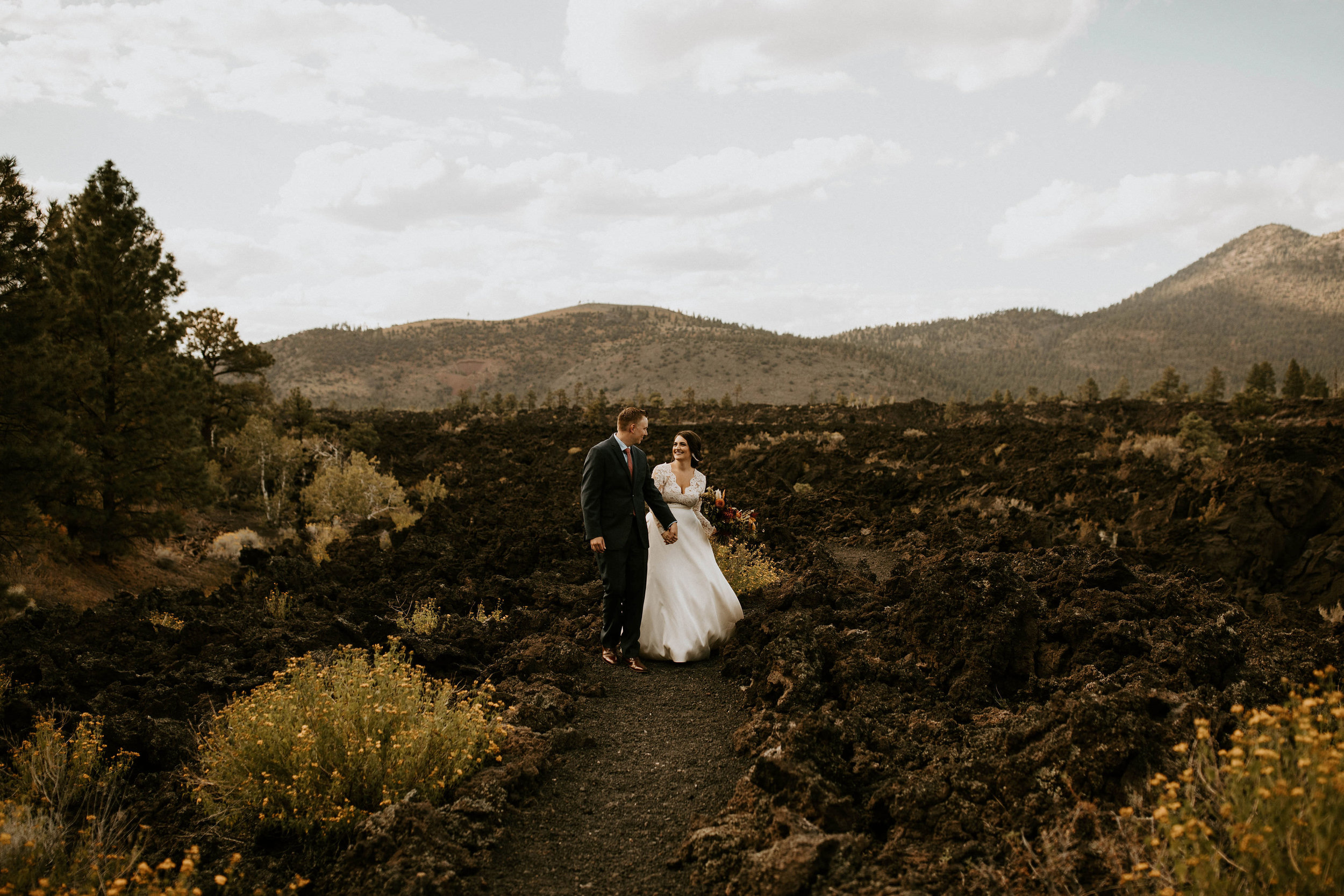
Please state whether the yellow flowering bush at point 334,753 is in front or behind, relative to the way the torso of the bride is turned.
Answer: in front

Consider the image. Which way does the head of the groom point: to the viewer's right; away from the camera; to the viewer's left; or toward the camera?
to the viewer's right

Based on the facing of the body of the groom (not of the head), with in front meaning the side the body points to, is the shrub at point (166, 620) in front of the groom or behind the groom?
behind

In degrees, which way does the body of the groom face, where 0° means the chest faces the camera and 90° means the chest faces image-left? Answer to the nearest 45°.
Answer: approximately 315°

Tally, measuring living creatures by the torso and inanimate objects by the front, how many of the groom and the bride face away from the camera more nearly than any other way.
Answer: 0

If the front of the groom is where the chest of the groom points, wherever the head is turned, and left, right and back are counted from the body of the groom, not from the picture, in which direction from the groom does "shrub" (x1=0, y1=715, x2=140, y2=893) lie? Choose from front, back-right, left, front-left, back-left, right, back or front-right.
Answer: right

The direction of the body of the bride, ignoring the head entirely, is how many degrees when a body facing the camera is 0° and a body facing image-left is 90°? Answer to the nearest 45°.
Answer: approximately 0°

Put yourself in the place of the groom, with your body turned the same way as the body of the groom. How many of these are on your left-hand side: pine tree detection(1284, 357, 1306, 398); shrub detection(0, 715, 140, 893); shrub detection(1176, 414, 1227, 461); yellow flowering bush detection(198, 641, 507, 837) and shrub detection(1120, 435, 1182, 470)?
3

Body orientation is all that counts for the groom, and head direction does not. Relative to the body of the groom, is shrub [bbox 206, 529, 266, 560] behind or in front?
behind

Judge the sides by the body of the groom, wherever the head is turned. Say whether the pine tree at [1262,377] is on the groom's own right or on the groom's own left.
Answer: on the groom's own left
